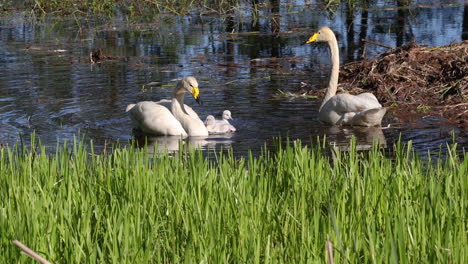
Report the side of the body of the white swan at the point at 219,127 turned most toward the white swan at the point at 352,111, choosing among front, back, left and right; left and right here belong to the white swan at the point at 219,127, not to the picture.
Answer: front

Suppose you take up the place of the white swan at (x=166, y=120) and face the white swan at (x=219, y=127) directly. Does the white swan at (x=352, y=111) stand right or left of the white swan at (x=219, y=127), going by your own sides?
left

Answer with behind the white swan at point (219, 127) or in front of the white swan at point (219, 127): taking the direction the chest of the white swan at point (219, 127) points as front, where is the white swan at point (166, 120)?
behind

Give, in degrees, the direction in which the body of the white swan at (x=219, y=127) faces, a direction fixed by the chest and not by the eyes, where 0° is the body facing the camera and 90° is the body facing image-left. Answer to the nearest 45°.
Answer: approximately 270°
